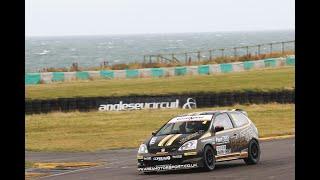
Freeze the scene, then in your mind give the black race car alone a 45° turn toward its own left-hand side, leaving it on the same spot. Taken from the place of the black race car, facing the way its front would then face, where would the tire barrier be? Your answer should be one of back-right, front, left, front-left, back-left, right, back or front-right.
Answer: back

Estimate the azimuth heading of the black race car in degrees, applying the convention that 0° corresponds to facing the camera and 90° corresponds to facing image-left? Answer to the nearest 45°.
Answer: approximately 45°
